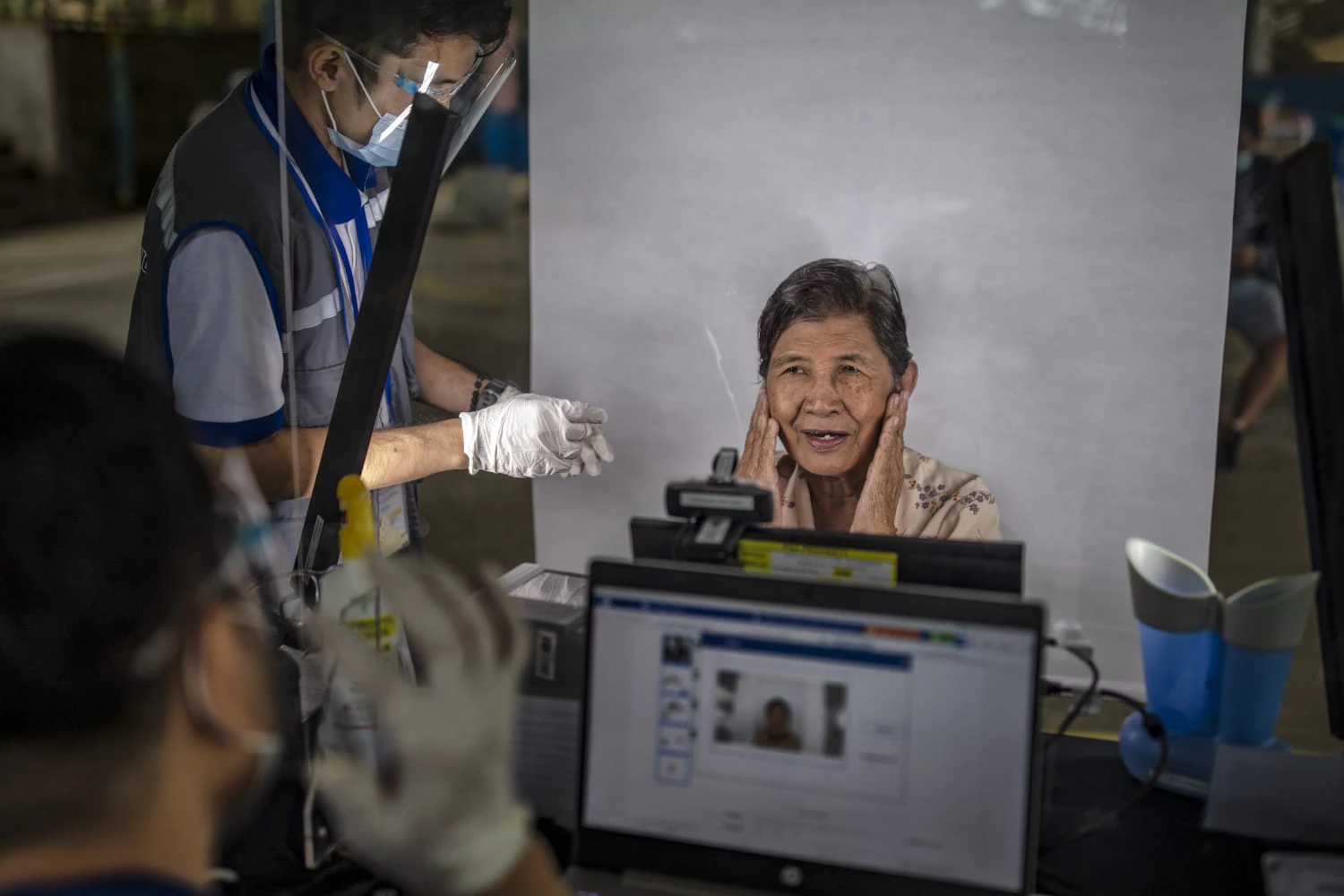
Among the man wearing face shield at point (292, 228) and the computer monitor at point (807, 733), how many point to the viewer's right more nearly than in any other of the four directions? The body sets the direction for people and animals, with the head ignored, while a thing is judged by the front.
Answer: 1

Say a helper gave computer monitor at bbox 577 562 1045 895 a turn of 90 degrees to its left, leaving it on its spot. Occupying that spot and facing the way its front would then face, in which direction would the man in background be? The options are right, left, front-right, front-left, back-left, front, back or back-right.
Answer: front-left

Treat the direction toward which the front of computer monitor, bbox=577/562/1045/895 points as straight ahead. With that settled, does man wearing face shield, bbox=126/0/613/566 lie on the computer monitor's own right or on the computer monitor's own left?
on the computer monitor's own right

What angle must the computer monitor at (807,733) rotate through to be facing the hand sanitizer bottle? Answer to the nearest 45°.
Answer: approximately 90° to its right

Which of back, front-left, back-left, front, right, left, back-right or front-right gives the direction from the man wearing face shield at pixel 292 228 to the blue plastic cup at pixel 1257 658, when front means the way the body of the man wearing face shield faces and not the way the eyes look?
front-right

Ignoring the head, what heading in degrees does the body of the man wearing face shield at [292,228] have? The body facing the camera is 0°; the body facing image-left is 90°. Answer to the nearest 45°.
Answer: approximately 270°

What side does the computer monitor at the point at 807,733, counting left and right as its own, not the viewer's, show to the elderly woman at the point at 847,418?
back

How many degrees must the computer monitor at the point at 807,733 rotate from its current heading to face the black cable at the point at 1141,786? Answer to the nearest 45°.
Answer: approximately 135° to its left

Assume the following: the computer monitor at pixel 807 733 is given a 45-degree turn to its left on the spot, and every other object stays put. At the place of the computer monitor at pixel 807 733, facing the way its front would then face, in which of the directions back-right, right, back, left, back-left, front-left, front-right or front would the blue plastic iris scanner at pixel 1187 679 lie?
left

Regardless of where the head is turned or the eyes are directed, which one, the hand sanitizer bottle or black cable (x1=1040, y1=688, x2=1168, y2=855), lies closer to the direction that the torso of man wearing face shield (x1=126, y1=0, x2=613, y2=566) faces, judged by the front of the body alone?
the black cable

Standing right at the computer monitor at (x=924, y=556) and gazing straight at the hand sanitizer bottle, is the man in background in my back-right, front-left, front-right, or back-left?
back-right

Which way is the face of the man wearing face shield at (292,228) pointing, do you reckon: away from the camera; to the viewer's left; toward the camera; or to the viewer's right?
to the viewer's right
